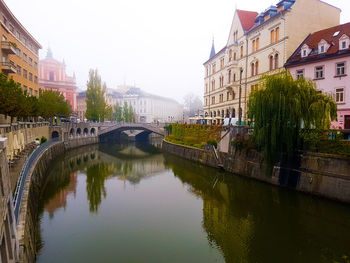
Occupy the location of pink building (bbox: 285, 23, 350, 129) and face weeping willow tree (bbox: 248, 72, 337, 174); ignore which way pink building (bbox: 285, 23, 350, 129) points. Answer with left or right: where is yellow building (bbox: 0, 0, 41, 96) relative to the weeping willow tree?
right

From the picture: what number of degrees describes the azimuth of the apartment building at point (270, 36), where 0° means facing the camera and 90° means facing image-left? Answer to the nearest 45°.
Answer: approximately 45°

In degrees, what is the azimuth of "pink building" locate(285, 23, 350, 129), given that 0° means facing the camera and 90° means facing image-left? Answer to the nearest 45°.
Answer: approximately 45°

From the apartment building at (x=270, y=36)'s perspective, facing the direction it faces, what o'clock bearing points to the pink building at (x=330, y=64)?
The pink building is roughly at 9 o'clock from the apartment building.

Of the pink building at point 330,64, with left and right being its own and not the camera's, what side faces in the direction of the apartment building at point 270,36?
right

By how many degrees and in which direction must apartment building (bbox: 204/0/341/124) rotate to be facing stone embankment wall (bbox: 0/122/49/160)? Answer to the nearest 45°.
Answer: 0° — it already faces it
